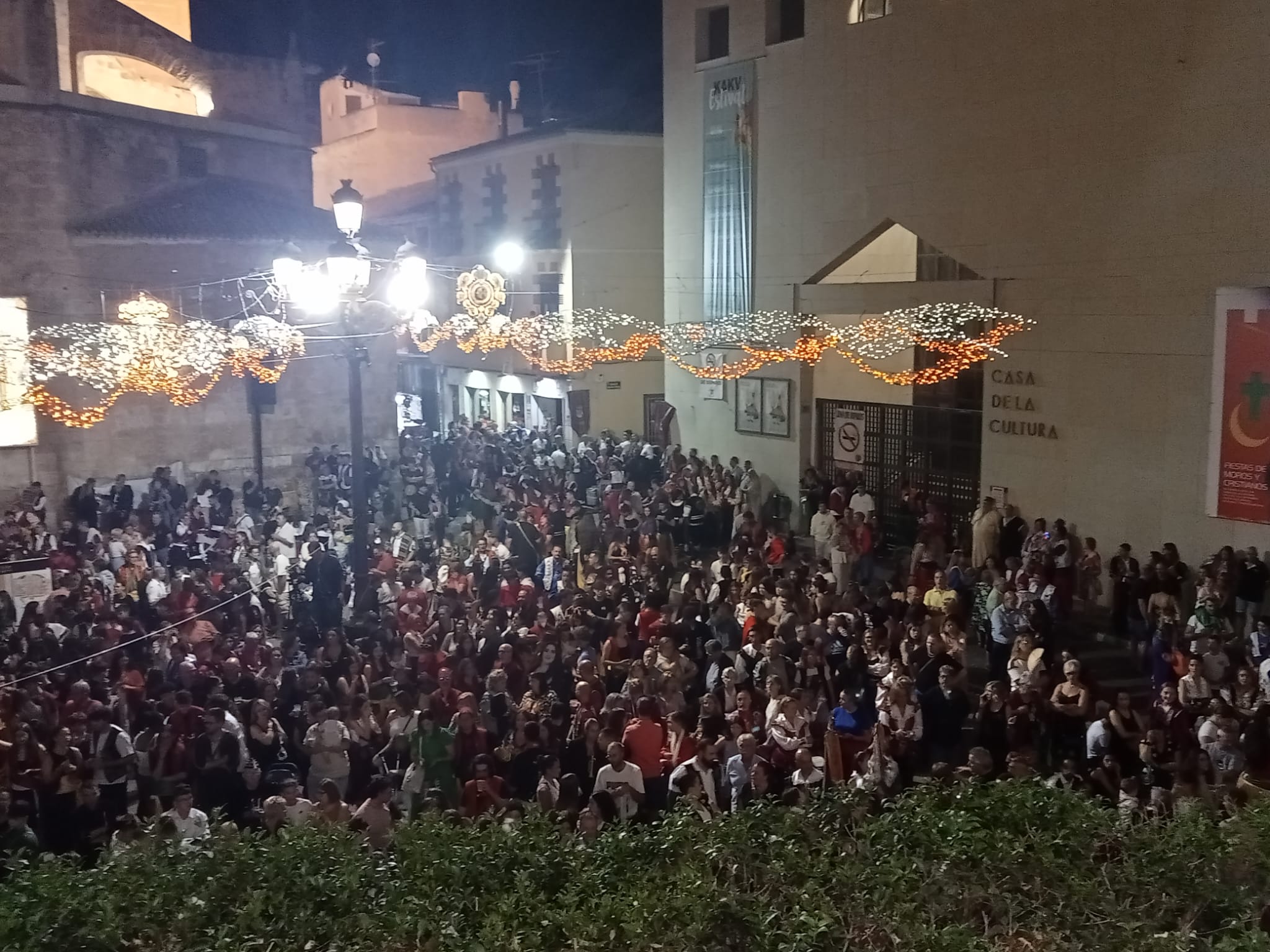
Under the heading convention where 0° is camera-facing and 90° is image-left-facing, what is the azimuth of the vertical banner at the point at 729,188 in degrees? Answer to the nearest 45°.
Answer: approximately 45°

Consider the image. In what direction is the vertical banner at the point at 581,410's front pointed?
toward the camera

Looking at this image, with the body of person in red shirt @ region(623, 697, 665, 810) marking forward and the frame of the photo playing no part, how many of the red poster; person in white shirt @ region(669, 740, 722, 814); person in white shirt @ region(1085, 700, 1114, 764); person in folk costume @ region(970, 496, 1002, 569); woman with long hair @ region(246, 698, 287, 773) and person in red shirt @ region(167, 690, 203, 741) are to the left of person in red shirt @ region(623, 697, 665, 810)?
2

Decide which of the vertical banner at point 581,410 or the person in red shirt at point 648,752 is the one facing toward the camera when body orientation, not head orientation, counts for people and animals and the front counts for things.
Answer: the vertical banner

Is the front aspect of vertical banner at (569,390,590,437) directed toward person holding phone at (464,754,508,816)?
yes

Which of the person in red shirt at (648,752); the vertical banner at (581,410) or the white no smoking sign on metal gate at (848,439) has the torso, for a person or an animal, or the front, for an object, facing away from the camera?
the person in red shirt

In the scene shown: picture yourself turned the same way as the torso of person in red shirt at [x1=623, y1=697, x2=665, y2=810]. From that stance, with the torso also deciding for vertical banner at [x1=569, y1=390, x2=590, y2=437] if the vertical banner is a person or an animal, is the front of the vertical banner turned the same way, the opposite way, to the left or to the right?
the opposite way

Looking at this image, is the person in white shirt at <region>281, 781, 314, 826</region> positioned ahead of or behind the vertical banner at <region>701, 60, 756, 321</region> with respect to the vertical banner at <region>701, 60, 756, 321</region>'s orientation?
ahead

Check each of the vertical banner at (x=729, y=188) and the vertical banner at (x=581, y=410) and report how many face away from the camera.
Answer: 0

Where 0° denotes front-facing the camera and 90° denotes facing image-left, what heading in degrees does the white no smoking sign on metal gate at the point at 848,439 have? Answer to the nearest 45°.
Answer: approximately 45°

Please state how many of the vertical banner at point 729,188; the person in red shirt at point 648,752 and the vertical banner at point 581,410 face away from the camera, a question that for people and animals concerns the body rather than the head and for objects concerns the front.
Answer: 1

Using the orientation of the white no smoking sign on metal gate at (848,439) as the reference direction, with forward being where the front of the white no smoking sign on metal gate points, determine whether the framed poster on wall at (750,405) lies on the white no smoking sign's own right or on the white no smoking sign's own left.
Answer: on the white no smoking sign's own right

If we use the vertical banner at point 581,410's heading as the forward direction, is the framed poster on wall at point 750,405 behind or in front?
in front

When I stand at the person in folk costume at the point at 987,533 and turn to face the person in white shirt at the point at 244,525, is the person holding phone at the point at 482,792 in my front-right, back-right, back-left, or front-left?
front-left

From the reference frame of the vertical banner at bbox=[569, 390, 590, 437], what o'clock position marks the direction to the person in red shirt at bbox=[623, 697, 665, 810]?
The person in red shirt is roughly at 12 o'clock from the vertical banner.

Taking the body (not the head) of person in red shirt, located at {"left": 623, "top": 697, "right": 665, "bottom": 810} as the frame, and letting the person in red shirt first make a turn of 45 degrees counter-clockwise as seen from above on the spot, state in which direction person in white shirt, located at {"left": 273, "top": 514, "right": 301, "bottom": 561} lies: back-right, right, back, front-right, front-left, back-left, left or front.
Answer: front

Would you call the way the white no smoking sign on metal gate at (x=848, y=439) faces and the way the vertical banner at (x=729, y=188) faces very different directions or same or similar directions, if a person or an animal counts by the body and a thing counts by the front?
same or similar directions

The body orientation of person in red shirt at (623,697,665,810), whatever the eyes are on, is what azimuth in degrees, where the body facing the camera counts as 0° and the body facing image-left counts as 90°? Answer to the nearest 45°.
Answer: approximately 180°

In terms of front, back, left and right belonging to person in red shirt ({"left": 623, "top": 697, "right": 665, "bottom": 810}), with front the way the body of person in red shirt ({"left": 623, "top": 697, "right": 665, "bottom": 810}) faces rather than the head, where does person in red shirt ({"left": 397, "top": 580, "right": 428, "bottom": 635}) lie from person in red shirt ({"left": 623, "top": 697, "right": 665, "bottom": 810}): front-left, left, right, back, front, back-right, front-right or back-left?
front-left
